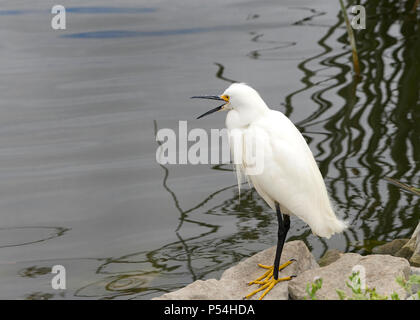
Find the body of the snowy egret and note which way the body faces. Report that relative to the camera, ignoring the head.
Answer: to the viewer's left

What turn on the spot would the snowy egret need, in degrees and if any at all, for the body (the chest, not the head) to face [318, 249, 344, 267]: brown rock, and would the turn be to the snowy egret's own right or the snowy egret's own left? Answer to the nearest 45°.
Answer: approximately 135° to the snowy egret's own right

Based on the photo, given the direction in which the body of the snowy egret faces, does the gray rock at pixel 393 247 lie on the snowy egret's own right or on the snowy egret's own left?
on the snowy egret's own right
